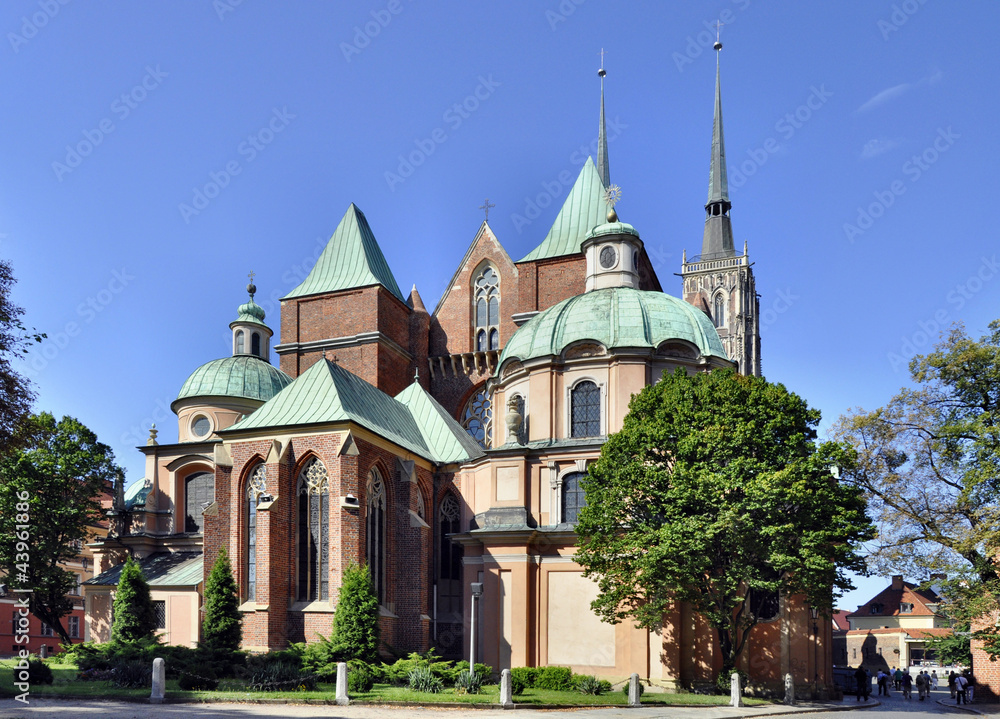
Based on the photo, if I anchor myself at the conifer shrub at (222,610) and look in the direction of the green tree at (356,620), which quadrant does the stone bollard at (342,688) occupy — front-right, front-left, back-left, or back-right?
front-right

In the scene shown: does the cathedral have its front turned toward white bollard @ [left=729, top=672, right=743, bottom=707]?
no

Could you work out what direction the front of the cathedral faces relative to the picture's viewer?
facing away from the viewer and to the right of the viewer

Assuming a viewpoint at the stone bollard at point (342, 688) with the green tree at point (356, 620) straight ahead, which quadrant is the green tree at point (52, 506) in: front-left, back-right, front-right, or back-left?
front-left

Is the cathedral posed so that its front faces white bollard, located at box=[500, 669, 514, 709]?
no

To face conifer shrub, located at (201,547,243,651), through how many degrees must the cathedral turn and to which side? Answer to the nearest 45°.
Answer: approximately 180°

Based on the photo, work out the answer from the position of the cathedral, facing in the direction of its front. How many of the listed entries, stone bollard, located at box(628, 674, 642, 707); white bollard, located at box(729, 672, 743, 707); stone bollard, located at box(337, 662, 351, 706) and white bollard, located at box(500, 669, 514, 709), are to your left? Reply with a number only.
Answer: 0

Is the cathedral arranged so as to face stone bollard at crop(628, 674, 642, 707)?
no

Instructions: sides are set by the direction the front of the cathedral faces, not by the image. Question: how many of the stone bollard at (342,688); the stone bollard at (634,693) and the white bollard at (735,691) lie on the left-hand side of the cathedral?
0

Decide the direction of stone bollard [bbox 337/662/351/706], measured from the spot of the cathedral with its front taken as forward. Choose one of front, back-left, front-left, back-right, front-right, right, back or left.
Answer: back-right
